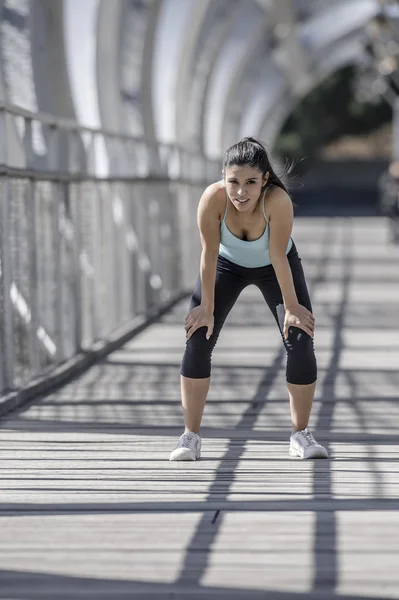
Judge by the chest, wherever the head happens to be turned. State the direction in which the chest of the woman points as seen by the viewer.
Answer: toward the camera

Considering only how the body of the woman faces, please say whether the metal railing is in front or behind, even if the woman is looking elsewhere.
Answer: behind
